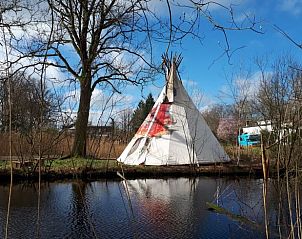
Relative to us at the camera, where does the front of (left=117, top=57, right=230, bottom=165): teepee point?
facing the viewer and to the left of the viewer
